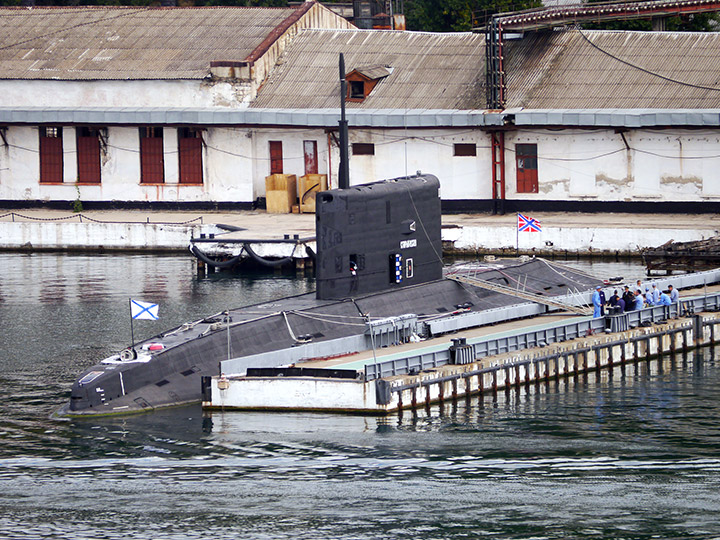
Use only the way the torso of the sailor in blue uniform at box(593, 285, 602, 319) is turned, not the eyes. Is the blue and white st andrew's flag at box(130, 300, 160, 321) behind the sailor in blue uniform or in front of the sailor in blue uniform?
behind
